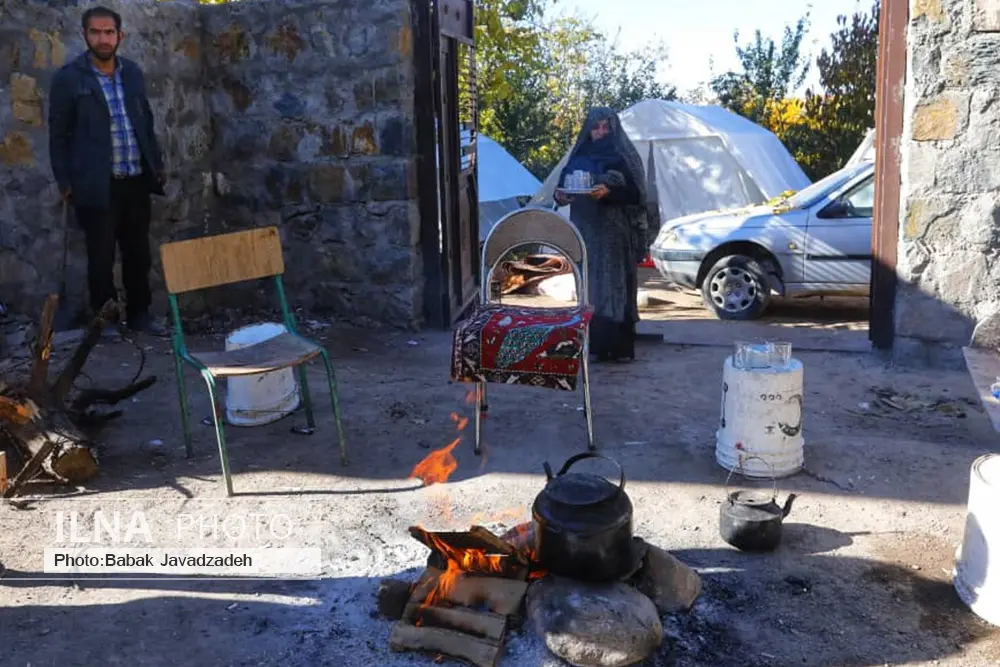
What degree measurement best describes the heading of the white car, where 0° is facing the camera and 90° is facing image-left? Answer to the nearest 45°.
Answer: approximately 90°

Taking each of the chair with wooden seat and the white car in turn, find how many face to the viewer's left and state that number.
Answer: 1

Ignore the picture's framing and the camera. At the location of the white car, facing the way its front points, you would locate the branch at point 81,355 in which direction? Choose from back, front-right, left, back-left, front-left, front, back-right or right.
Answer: front-left

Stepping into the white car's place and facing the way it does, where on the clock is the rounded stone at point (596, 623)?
The rounded stone is roughly at 9 o'clock from the white car.

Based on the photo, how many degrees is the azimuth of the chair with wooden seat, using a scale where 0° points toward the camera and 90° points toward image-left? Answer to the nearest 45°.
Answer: approximately 315°

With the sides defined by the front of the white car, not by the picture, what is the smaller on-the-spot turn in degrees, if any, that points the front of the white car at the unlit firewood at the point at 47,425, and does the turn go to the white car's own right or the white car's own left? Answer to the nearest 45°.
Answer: approximately 45° to the white car's own left

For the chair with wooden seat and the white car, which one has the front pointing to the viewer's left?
the white car

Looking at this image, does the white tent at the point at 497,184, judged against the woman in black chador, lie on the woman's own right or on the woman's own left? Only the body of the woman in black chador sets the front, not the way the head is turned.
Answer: on the woman's own right

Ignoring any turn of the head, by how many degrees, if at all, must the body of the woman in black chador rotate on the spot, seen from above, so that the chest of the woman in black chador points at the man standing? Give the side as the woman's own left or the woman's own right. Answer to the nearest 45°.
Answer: approximately 45° to the woman's own right

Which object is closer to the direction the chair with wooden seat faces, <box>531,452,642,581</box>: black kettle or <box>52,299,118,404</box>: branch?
the black kettle

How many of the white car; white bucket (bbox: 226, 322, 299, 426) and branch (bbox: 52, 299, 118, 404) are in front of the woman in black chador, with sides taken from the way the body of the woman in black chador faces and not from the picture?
2

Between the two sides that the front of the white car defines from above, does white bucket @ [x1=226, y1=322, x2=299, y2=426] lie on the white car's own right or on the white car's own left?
on the white car's own left
